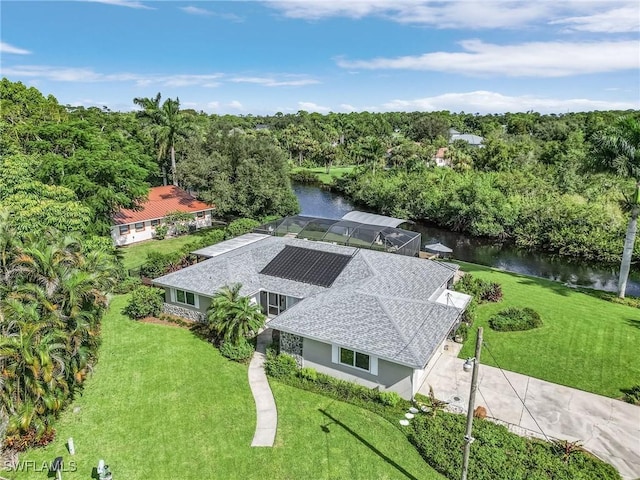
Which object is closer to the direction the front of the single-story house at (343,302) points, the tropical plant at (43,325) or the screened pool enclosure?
the tropical plant

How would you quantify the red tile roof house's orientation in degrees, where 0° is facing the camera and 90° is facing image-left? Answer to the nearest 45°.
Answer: approximately 315°

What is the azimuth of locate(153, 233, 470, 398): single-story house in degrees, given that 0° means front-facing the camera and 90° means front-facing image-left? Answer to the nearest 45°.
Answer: approximately 45°

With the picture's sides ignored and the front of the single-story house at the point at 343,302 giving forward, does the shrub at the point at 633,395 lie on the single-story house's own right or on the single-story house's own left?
on the single-story house's own left

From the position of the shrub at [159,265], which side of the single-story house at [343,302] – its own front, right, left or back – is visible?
right

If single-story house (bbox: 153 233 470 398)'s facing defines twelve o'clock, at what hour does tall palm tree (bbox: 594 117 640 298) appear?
The tall palm tree is roughly at 7 o'clock from the single-story house.
